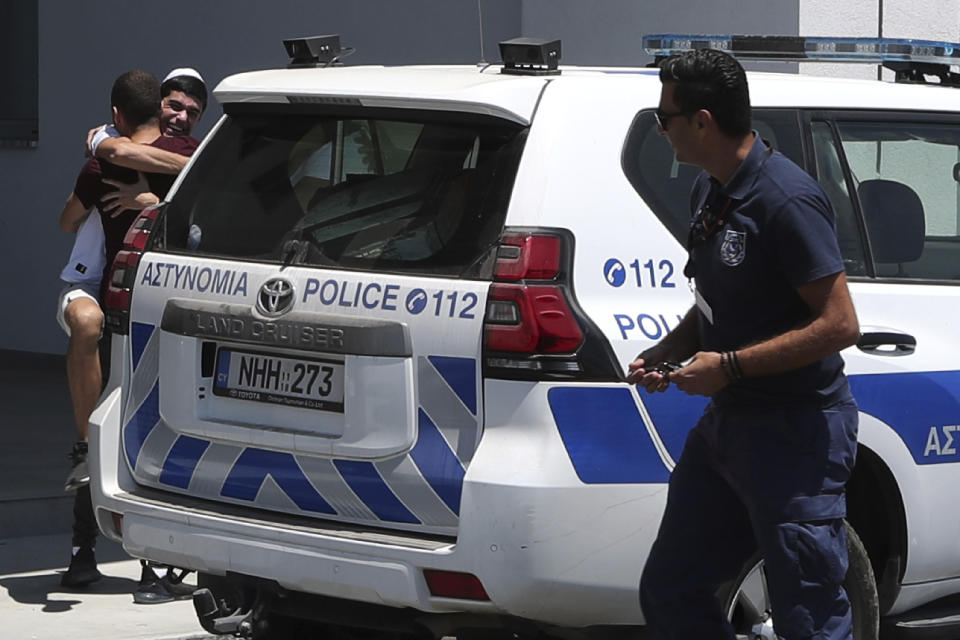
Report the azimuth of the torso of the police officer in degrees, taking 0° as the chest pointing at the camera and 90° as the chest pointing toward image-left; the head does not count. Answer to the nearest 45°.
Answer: approximately 45°

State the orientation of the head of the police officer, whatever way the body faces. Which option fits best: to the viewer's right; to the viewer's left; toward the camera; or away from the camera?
to the viewer's left

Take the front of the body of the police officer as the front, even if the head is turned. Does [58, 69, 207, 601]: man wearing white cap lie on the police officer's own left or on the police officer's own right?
on the police officer's own right

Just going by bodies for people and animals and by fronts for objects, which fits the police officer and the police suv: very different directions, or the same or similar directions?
very different directions

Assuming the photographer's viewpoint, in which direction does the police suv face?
facing away from the viewer and to the right of the viewer
